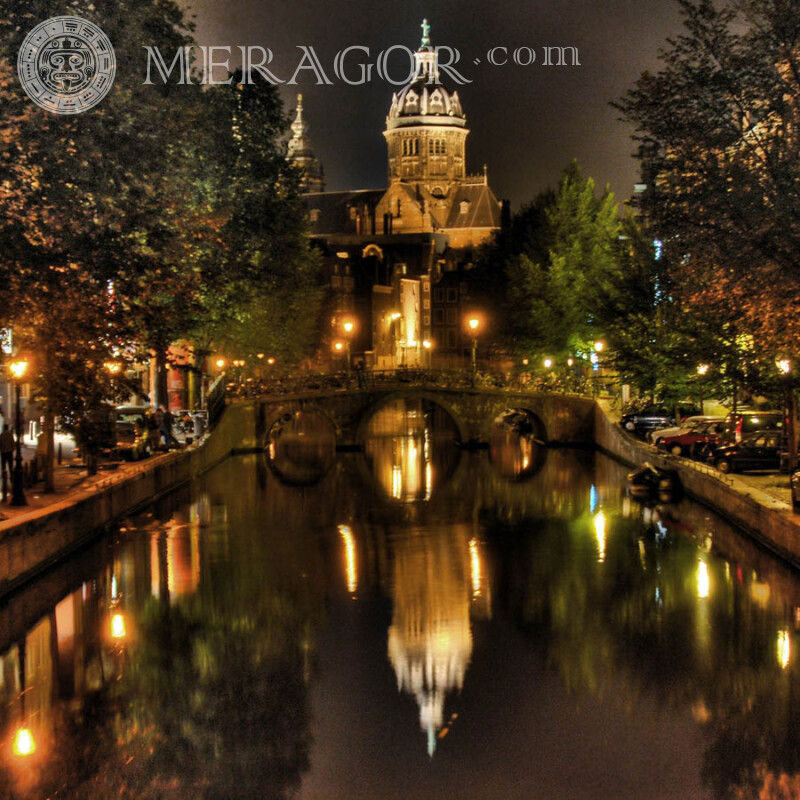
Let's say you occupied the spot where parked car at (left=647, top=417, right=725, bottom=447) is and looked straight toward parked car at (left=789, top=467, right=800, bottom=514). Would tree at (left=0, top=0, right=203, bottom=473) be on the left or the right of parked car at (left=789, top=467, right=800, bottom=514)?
right

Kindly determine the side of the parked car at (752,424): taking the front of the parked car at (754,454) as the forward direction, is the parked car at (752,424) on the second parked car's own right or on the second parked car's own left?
on the second parked car's own right

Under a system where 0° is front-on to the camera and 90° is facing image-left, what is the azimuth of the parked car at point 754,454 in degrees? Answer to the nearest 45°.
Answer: approximately 90°

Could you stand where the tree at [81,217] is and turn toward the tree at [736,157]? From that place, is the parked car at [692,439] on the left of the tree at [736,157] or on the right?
left

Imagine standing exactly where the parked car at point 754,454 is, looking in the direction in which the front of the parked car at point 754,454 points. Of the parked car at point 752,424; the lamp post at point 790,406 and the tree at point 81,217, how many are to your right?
1
